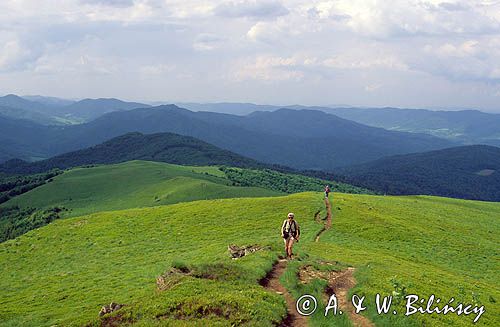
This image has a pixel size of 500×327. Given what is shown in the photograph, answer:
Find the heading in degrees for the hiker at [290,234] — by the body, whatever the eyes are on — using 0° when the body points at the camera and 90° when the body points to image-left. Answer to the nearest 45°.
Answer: approximately 0°
